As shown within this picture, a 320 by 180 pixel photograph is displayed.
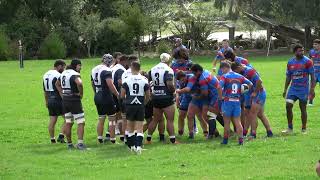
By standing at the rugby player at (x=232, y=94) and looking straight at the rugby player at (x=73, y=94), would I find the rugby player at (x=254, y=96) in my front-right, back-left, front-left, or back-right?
back-right

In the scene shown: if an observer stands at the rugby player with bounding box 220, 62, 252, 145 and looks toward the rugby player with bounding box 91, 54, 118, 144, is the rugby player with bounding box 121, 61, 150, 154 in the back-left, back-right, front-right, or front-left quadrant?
front-left

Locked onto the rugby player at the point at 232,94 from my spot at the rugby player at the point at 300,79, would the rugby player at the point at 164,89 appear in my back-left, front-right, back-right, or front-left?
front-right

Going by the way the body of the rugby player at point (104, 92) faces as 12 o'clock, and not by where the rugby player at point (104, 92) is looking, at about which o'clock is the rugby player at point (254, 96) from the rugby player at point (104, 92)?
the rugby player at point (254, 96) is roughly at 2 o'clock from the rugby player at point (104, 92).

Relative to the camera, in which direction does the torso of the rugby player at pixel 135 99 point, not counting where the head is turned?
away from the camera

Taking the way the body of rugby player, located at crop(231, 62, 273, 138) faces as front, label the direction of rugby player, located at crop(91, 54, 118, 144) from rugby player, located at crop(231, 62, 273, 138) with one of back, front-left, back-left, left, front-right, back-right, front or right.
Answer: front

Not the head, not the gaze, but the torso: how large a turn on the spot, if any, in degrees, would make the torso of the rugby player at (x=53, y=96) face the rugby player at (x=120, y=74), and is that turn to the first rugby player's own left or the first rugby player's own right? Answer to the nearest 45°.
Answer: approximately 45° to the first rugby player's own right

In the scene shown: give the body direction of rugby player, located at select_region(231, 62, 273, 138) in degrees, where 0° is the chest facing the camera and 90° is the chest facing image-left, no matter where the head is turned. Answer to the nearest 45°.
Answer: approximately 90°

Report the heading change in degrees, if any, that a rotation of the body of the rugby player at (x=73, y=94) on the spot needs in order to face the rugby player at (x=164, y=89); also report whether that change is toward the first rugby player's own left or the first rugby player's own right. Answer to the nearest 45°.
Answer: approximately 45° to the first rugby player's own right

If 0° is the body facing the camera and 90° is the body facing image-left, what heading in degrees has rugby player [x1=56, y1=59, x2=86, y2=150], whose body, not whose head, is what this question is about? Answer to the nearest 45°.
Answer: approximately 225°

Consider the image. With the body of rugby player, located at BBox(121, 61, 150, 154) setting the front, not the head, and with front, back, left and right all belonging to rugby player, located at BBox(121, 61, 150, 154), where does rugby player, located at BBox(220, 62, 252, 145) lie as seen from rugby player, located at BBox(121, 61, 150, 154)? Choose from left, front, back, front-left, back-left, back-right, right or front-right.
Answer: right

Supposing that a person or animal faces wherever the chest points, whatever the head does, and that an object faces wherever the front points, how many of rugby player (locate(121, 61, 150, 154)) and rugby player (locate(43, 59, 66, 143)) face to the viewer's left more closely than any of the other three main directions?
0

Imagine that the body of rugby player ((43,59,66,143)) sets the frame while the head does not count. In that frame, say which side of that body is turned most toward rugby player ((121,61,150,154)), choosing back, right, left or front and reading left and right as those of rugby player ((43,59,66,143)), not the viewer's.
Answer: right

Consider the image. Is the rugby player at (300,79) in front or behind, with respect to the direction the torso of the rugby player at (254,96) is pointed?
behind

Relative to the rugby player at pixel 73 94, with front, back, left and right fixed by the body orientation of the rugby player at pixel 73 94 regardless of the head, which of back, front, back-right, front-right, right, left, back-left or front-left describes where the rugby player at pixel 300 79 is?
front-right

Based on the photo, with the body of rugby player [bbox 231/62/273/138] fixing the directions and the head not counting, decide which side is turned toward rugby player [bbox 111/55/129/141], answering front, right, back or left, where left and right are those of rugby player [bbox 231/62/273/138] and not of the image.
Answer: front

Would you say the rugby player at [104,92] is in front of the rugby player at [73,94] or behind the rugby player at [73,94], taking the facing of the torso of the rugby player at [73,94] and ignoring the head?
in front

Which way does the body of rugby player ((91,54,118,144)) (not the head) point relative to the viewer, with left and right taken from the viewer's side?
facing away from the viewer and to the right of the viewer
